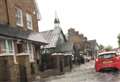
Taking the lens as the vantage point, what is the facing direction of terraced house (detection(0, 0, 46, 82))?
facing the viewer and to the right of the viewer

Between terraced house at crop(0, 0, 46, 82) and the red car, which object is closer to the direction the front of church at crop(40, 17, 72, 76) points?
the red car

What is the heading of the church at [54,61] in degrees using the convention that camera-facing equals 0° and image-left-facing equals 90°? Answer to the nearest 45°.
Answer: approximately 315°

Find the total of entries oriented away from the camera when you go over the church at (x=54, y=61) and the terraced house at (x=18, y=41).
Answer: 0

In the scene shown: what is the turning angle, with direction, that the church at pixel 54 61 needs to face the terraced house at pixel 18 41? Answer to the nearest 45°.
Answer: approximately 90° to its right

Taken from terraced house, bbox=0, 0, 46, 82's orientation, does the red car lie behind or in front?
in front
